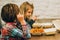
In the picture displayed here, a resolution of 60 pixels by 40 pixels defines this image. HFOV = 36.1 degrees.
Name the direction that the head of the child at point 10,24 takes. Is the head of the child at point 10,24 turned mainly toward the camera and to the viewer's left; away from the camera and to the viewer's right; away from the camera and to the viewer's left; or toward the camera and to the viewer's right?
away from the camera and to the viewer's right

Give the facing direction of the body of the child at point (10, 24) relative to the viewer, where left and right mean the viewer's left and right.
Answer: facing away from the viewer and to the right of the viewer
